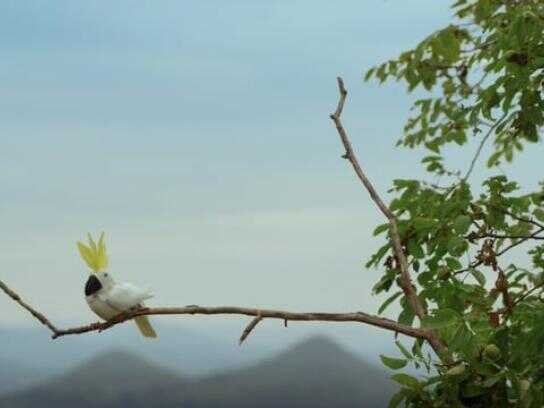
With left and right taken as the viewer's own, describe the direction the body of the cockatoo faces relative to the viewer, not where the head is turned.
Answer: facing the viewer and to the left of the viewer
